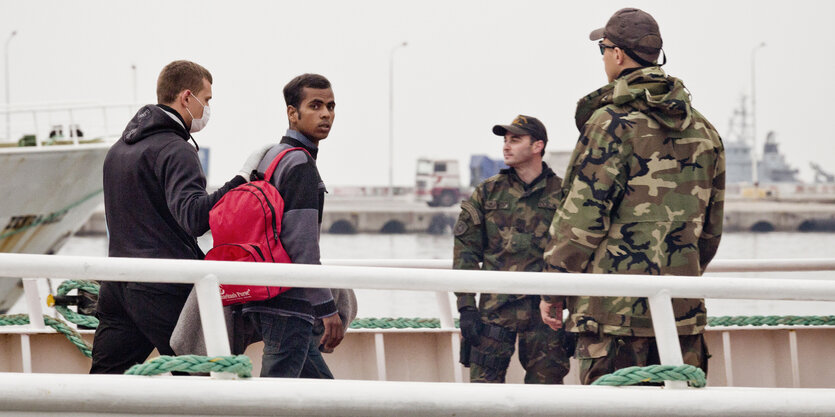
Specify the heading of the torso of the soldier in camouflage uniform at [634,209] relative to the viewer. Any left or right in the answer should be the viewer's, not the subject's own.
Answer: facing away from the viewer and to the left of the viewer

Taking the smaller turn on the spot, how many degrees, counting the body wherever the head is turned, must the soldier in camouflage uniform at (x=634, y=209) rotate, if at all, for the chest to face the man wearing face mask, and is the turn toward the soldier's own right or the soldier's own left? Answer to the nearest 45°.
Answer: approximately 45° to the soldier's own left

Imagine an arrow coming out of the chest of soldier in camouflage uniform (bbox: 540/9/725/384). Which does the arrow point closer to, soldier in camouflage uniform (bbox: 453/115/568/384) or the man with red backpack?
the soldier in camouflage uniform

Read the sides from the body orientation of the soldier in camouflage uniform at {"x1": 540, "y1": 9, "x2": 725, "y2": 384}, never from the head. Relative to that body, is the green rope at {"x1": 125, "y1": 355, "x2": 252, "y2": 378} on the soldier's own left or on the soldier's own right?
on the soldier's own left

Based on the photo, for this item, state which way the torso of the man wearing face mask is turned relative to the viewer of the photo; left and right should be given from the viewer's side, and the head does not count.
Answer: facing away from the viewer and to the right of the viewer

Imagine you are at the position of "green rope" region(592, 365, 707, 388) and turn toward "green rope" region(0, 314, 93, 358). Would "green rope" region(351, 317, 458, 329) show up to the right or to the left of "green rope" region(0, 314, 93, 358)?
right

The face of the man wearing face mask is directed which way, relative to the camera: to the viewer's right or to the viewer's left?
to the viewer's right
